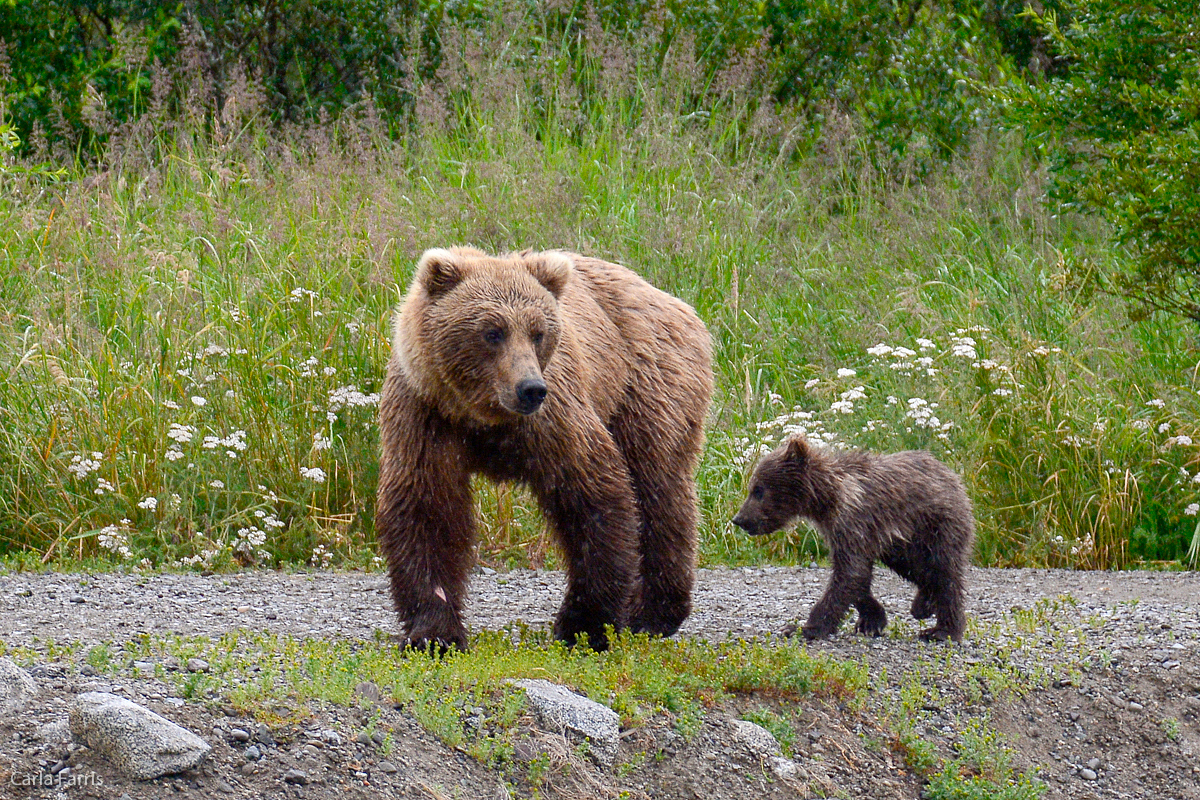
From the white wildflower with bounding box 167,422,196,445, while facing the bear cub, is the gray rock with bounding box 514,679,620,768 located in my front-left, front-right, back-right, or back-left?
front-right

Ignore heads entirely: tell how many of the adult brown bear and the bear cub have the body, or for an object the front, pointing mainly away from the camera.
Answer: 0

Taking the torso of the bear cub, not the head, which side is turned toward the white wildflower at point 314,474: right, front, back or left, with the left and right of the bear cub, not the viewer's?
front

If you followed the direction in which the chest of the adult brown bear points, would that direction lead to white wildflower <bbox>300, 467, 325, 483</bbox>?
no

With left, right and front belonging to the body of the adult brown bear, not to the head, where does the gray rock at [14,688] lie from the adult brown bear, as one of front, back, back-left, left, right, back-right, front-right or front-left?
front

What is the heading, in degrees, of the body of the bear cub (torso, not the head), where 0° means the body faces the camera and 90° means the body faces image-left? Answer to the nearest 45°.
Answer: approximately 90°

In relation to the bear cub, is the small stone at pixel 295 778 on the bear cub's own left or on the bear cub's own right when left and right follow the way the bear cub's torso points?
on the bear cub's own left

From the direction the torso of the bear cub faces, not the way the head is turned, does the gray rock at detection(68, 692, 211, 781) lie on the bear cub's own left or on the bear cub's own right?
on the bear cub's own left

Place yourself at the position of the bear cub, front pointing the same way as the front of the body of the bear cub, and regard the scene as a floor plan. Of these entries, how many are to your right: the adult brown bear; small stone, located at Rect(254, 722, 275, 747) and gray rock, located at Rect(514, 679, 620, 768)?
0

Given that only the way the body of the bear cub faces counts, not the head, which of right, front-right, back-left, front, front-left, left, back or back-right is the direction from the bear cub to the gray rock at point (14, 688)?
front-left

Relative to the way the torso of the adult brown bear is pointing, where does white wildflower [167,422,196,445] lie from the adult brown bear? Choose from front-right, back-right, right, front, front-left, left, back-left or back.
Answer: right

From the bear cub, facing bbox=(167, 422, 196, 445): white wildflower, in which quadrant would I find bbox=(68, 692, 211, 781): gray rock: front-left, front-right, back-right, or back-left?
front-left

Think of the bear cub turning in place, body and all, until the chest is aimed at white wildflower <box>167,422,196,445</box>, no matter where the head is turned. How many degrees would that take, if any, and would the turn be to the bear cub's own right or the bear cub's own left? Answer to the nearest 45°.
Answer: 0° — it already faces it

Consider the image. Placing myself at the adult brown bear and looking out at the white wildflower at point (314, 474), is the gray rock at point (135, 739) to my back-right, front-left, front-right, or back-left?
back-left

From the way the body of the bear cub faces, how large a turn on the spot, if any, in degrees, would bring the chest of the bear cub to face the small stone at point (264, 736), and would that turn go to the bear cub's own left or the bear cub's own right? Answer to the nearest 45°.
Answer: approximately 45° to the bear cub's own left
